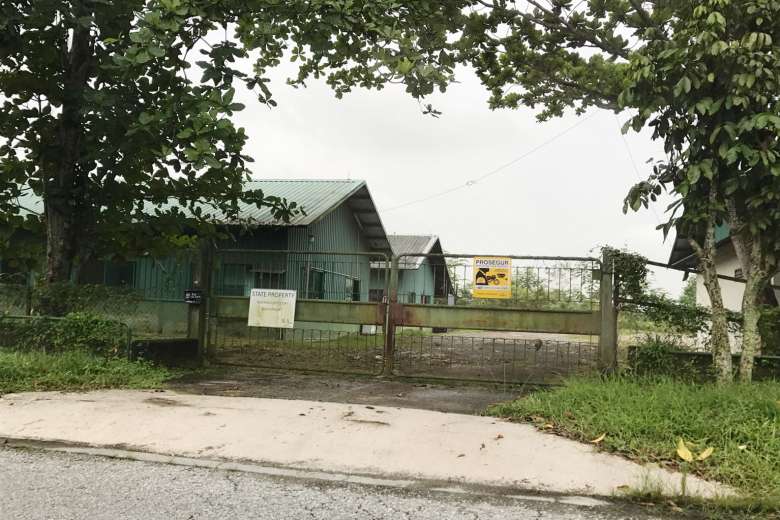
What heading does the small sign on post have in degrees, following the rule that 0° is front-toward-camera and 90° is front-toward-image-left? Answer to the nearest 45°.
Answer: approximately 0°

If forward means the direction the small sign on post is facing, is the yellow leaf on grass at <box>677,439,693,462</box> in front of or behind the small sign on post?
in front

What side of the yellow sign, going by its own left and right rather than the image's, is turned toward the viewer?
front

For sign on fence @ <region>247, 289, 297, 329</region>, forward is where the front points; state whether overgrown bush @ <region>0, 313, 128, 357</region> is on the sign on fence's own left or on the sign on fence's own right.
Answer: on the sign on fence's own right

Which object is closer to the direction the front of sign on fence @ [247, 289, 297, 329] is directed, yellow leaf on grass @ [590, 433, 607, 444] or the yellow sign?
the yellow leaf on grass

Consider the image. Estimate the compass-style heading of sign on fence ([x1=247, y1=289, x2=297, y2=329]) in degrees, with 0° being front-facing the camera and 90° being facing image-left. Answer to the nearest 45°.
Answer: approximately 0°

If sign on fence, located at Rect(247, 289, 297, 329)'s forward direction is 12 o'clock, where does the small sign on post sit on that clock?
The small sign on post is roughly at 4 o'clock from the sign on fence.

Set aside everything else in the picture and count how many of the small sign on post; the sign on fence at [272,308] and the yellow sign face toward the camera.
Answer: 3

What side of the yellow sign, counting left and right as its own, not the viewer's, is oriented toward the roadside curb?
front

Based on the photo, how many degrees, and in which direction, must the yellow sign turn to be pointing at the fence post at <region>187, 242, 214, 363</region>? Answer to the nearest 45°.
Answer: approximately 90° to its right

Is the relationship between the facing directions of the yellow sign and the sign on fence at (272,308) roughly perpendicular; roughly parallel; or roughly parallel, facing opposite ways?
roughly parallel

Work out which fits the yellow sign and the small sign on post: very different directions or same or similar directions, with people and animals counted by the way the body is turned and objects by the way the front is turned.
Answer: same or similar directions
